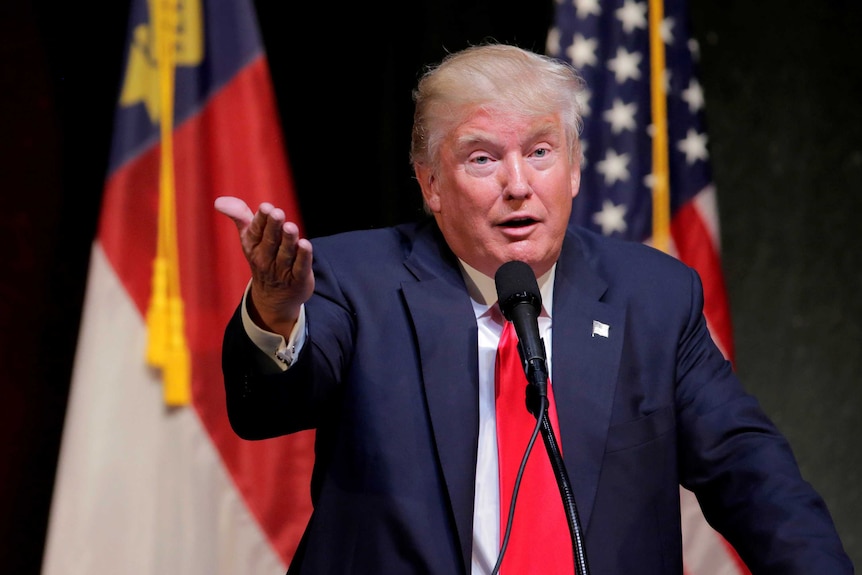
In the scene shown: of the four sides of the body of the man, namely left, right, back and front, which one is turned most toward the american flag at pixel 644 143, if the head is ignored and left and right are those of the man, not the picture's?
back

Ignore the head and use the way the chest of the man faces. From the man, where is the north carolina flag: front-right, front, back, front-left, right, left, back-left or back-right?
back-right

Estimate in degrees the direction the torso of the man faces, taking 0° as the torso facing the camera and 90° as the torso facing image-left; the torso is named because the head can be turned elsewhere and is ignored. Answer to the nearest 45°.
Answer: approximately 0°

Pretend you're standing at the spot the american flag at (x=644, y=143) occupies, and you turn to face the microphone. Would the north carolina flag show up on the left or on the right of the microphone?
right
